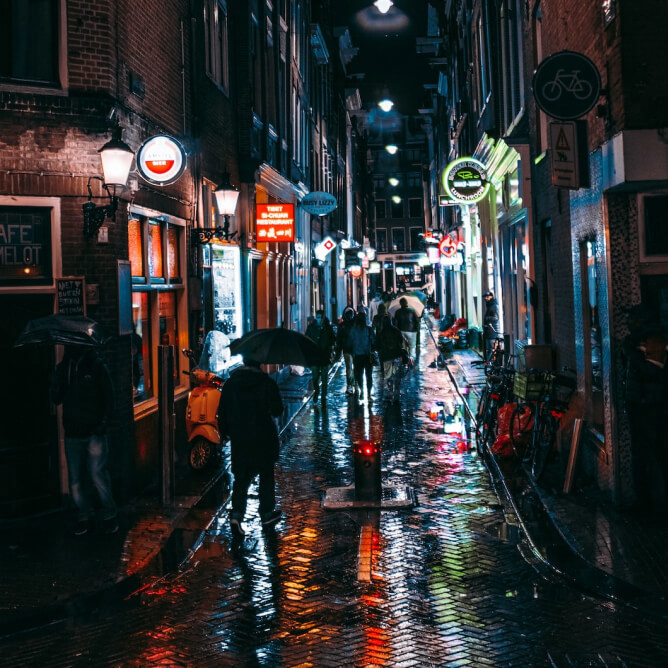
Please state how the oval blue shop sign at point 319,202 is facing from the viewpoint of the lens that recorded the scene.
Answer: facing the viewer

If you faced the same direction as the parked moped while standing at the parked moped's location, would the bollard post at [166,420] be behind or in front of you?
in front

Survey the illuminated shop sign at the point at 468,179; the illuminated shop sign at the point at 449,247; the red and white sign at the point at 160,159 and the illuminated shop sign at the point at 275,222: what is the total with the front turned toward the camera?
4

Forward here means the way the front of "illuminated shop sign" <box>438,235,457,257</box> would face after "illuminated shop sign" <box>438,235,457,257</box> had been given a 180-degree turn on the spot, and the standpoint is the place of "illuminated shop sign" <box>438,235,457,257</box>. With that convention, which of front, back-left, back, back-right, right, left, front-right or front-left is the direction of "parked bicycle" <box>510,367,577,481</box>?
back

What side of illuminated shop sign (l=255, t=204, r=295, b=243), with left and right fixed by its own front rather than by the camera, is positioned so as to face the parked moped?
front

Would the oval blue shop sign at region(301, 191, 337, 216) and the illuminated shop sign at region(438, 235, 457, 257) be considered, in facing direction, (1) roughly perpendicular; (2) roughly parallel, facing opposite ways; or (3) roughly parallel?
roughly parallel

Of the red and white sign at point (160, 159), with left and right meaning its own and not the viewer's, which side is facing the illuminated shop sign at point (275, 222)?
back

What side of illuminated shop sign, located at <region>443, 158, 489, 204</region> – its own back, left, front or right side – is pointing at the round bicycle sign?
front

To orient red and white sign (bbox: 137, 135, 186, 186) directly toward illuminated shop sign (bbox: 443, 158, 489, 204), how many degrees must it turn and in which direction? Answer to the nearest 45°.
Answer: approximately 135° to its left

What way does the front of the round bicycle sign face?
toward the camera

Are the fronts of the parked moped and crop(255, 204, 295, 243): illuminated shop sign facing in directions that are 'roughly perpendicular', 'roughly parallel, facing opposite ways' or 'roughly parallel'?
roughly parallel

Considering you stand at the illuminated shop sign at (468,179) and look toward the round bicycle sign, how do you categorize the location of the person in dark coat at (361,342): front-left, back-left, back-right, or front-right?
front-right

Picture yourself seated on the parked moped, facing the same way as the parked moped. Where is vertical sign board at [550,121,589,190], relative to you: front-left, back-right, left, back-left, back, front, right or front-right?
front-left

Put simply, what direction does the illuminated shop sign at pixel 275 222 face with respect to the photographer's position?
facing the viewer

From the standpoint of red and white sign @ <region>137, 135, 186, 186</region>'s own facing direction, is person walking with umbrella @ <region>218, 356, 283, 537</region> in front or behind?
in front

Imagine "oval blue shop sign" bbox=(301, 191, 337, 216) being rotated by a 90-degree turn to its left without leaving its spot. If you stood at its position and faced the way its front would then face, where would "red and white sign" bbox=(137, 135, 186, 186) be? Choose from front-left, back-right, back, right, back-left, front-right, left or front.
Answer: right
